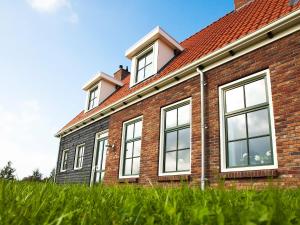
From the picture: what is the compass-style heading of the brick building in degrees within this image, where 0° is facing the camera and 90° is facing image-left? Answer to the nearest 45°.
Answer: approximately 45°
